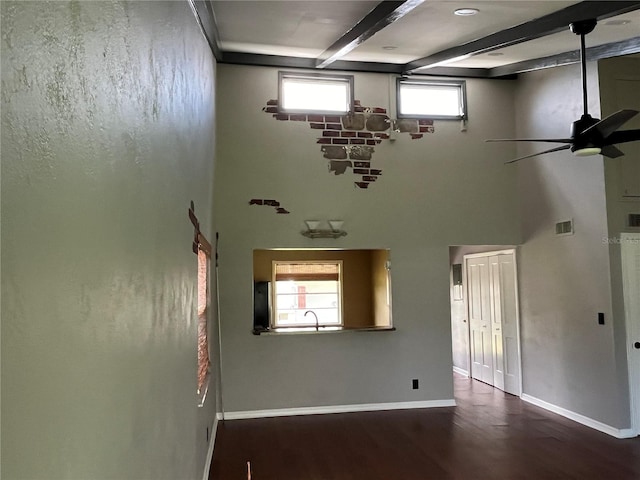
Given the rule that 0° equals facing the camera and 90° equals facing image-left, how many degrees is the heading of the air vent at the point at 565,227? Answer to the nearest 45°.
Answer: approximately 45°

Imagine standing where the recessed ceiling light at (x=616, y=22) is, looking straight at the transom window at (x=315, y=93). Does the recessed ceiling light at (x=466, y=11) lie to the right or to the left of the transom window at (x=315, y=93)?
left

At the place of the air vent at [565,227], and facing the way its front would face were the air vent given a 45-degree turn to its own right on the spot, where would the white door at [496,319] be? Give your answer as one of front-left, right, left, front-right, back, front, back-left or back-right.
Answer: front-right

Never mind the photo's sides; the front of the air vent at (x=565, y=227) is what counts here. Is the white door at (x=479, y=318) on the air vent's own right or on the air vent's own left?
on the air vent's own right

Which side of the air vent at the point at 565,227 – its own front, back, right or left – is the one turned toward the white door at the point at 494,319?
right

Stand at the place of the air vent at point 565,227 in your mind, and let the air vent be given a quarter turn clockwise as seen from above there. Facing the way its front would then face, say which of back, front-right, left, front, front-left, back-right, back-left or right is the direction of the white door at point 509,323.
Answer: front

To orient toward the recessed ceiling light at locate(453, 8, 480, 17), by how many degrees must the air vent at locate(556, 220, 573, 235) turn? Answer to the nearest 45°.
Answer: approximately 45° to its left
